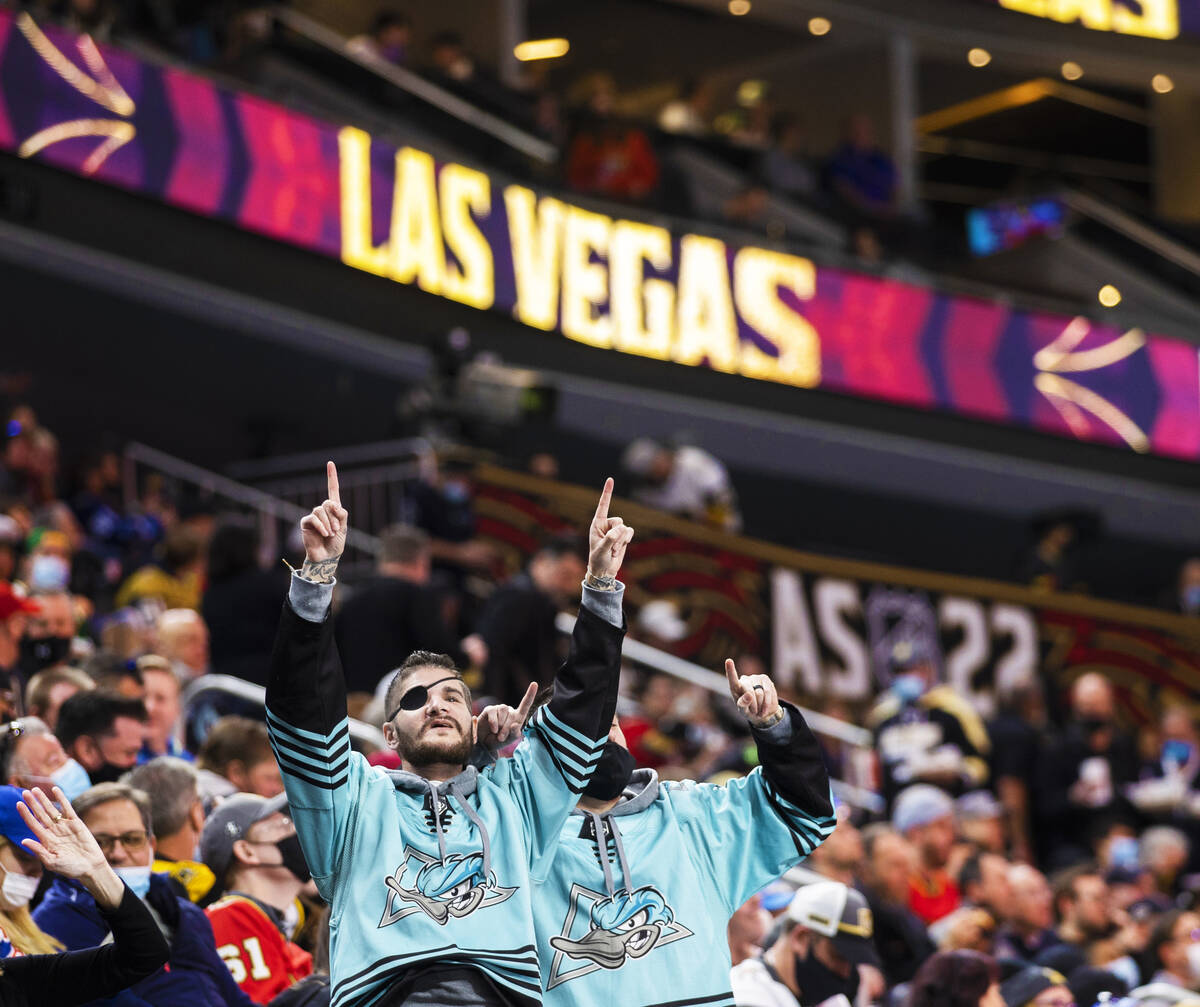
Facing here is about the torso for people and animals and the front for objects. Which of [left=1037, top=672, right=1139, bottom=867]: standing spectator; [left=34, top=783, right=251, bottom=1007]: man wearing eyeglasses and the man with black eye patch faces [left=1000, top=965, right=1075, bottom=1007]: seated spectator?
the standing spectator

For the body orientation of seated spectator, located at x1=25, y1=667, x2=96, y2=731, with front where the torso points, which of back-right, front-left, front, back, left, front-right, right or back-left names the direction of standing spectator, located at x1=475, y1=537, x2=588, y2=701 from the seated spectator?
left

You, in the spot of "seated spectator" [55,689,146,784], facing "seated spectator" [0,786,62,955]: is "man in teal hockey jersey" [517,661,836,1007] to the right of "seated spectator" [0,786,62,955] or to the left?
left

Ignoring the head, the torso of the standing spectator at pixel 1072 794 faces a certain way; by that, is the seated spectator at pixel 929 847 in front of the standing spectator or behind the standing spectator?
in front

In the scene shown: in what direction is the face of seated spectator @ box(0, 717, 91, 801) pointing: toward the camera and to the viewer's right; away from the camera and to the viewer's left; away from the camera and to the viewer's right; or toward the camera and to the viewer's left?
toward the camera and to the viewer's right

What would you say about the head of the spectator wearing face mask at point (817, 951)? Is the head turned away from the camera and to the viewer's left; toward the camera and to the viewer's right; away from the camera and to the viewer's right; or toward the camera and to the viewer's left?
toward the camera and to the viewer's right
